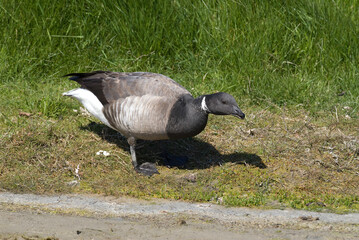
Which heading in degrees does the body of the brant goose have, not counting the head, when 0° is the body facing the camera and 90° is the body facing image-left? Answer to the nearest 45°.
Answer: approximately 270°
